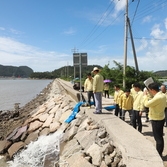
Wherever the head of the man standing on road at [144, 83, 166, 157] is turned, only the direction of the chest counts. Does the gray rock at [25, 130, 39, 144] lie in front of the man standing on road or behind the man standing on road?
in front

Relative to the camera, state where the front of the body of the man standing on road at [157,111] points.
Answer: to the viewer's left

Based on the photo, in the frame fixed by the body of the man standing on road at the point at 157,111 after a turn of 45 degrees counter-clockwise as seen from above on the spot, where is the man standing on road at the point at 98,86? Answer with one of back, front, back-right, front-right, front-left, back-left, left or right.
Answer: right

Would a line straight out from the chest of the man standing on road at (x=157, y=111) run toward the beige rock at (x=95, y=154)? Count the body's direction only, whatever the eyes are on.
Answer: yes

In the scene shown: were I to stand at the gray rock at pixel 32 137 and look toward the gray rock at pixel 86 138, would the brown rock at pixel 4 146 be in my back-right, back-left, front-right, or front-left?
back-right

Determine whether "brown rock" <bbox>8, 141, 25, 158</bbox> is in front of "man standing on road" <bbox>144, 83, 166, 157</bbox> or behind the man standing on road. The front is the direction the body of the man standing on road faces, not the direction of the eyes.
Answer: in front

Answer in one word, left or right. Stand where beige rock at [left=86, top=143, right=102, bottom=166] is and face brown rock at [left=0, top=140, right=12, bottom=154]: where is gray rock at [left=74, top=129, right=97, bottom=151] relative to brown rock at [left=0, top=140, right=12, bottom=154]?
right
